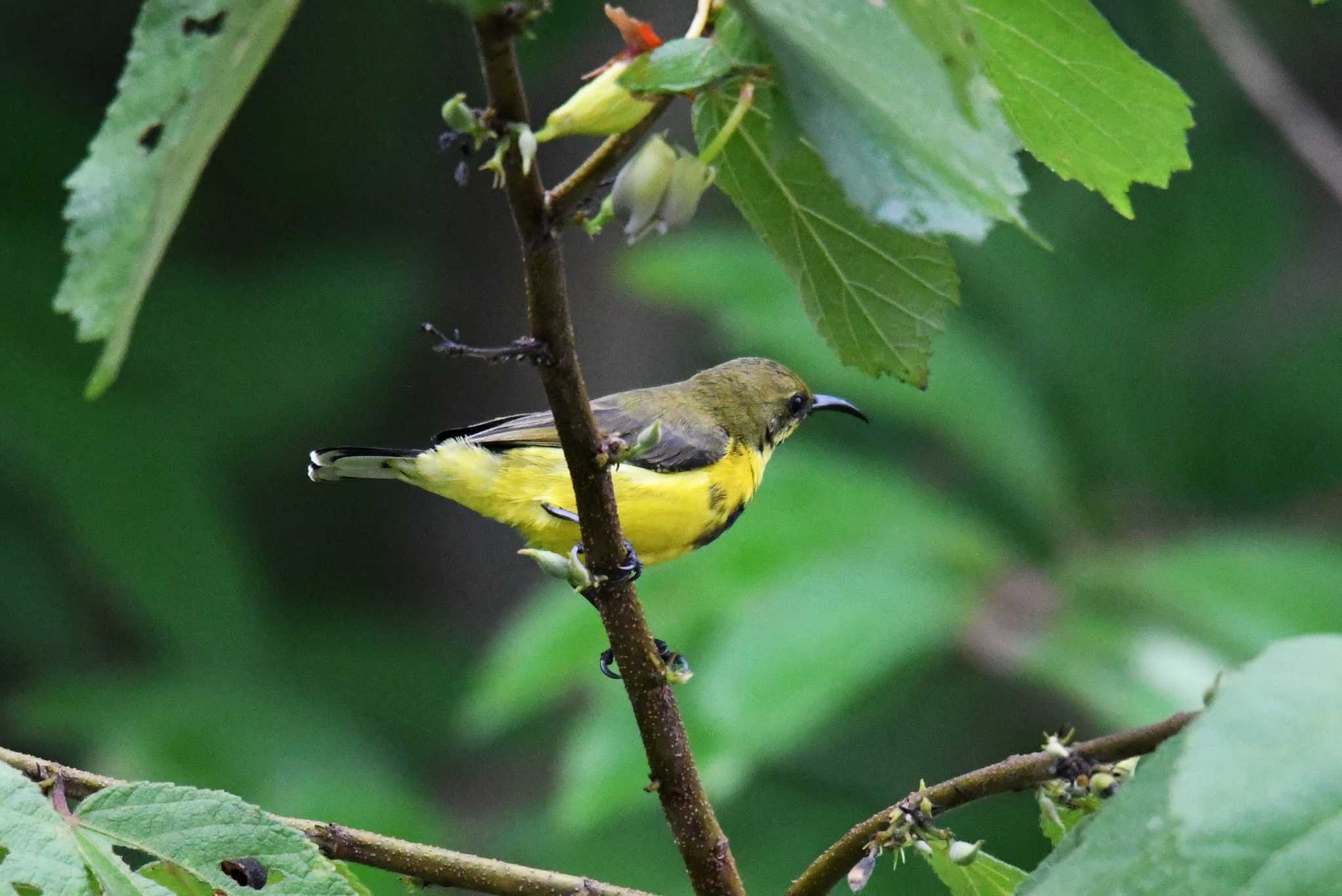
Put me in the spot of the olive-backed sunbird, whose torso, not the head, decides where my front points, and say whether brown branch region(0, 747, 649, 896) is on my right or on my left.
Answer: on my right

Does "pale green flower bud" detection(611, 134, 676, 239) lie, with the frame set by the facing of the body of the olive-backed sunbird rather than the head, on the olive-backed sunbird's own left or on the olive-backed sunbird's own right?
on the olive-backed sunbird's own right

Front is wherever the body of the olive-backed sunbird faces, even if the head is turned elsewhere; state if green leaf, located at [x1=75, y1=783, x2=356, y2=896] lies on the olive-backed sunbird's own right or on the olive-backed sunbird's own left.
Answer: on the olive-backed sunbird's own right

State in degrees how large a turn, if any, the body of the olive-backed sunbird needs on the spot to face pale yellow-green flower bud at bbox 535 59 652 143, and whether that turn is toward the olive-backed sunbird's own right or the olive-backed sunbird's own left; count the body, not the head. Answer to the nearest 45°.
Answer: approximately 90° to the olive-backed sunbird's own right

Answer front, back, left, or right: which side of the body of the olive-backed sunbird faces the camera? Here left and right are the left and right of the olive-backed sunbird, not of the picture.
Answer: right

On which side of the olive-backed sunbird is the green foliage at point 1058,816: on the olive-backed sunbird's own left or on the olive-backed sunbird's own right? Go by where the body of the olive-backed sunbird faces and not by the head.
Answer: on the olive-backed sunbird's own right

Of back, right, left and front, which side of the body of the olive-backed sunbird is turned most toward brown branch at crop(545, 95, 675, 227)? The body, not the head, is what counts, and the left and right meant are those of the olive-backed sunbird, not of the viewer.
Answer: right
